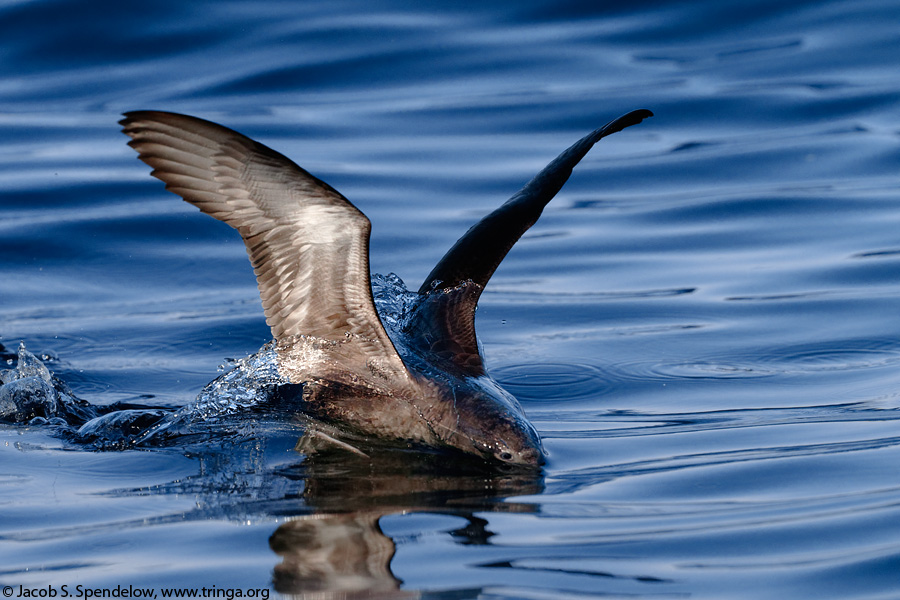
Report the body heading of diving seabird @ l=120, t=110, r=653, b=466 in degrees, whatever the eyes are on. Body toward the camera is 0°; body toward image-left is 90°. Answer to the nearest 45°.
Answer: approximately 315°
